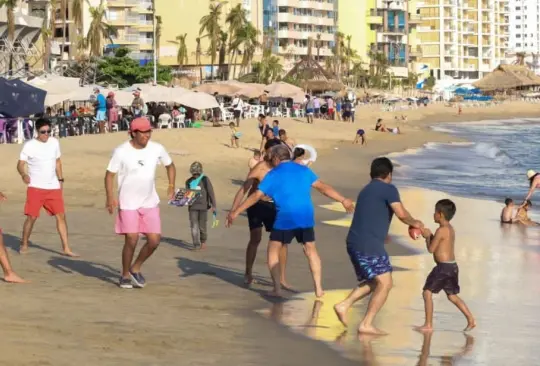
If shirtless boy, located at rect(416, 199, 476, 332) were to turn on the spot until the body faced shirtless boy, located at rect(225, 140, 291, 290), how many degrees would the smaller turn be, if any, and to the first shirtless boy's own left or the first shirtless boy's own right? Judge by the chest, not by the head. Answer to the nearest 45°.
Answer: approximately 45° to the first shirtless boy's own right

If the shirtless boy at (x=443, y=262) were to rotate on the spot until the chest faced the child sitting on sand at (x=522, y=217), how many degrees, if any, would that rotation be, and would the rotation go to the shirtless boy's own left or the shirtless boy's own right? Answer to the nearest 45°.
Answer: approximately 90° to the shirtless boy's own right

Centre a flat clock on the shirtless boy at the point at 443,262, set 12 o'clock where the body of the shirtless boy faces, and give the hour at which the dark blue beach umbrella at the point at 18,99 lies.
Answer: The dark blue beach umbrella is roughly at 2 o'clock from the shirtless boy.

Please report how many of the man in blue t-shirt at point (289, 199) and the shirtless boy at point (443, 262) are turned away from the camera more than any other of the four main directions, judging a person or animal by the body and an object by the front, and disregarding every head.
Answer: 1

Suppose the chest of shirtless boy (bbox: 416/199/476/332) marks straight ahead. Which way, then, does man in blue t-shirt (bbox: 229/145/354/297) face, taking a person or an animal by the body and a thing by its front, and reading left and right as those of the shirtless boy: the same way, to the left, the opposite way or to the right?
to the right

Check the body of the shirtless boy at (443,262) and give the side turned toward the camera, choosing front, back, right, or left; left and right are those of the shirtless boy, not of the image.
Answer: left

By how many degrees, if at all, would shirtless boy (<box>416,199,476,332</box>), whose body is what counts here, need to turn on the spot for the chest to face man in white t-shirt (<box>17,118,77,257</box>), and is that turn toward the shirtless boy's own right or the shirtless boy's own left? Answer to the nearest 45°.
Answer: approximately 45° to the shirtless boy's own right

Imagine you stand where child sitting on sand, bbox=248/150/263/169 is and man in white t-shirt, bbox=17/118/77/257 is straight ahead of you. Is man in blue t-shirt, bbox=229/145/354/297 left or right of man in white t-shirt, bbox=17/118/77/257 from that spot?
left

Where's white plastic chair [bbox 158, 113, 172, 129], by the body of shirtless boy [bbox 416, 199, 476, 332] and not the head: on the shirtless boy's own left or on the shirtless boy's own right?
on the shirtless boy's own right

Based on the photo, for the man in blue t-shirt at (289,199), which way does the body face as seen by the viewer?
away from the camera

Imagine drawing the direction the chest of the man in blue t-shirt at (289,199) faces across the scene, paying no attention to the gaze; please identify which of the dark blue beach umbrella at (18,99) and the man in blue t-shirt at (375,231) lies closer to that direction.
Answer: the dark blue beach umbrella
